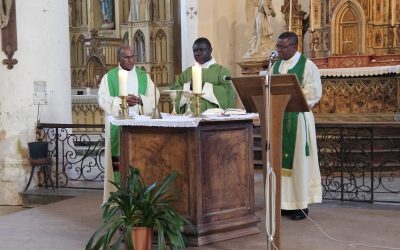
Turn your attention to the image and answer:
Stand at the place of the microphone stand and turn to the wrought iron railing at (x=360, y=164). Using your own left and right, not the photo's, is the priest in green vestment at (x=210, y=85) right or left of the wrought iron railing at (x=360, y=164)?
left

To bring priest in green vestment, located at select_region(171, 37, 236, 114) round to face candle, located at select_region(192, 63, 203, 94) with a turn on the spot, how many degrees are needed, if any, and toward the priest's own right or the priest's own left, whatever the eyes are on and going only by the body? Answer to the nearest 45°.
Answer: approximately 45° to the priest's own left

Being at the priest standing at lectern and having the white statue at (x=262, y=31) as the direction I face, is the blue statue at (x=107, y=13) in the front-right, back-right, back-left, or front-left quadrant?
front-left

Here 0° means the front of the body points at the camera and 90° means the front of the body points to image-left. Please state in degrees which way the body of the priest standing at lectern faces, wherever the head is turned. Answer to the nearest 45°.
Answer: approximately 45°

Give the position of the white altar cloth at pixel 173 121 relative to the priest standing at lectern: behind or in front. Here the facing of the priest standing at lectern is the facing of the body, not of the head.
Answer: in front

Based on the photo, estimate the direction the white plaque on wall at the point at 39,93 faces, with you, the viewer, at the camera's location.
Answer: facing the viewer

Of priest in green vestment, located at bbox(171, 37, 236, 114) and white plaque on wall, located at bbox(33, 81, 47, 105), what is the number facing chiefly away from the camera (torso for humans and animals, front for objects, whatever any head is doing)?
0

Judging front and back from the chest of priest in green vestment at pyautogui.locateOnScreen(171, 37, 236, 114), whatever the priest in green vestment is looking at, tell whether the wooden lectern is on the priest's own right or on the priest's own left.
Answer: on the priest's own left

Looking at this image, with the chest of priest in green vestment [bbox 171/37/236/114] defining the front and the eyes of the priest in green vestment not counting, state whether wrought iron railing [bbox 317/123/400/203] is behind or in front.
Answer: behind
